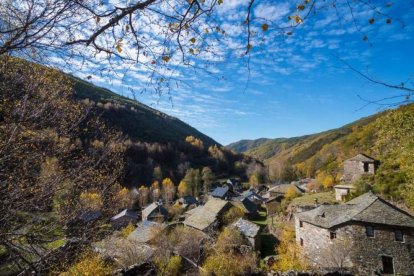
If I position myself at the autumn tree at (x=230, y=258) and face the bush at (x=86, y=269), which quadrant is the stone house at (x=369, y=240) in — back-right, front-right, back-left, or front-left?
back-left

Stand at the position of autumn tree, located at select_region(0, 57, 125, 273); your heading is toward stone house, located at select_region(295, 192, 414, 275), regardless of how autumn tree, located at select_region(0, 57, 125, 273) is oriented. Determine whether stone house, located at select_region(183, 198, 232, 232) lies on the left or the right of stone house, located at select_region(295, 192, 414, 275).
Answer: left

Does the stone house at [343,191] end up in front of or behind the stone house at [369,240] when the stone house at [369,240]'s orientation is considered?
behind

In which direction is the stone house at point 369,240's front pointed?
toward the camera

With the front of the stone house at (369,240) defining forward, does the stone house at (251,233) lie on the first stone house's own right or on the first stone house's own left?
on the first stone house's own right

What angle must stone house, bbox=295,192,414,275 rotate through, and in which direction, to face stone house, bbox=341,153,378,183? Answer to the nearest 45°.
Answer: approximately 180°

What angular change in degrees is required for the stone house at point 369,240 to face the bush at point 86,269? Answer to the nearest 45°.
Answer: approximately 45° to its right

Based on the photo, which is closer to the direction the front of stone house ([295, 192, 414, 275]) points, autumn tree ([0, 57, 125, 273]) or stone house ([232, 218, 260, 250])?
the autumn tree

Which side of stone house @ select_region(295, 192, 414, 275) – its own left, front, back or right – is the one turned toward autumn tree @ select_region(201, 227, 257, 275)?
right
